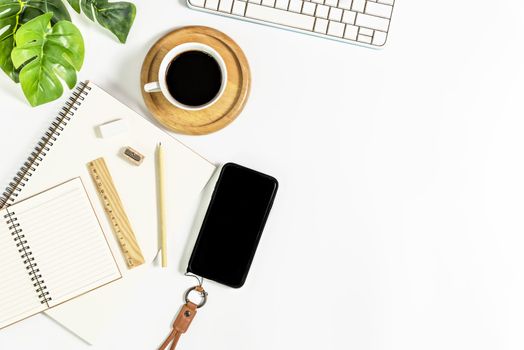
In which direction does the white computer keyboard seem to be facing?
toward the camera

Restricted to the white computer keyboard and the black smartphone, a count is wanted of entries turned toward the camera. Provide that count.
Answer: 2

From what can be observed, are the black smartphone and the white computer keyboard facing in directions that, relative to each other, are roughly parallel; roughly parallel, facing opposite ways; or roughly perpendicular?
roughly parallel
